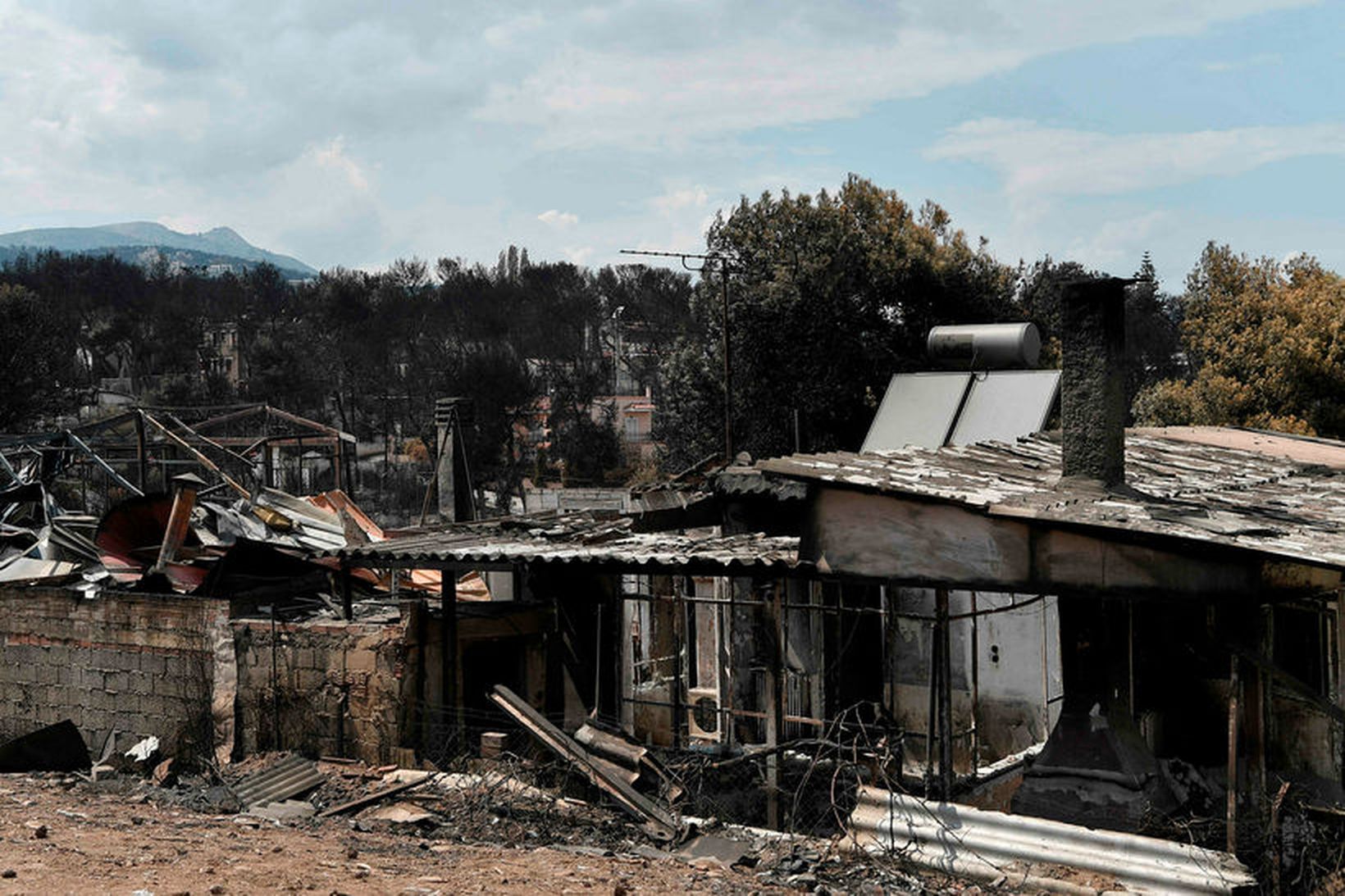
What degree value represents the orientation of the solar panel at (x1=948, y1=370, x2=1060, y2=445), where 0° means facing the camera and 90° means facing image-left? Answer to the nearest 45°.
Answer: approximately 45°

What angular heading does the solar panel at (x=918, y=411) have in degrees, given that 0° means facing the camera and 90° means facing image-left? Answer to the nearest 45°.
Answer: approximately 45°

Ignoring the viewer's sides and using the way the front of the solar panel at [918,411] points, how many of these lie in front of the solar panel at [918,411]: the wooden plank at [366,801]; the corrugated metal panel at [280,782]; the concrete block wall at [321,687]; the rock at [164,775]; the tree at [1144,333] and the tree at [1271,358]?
4

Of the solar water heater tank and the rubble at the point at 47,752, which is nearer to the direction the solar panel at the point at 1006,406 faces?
the rubble

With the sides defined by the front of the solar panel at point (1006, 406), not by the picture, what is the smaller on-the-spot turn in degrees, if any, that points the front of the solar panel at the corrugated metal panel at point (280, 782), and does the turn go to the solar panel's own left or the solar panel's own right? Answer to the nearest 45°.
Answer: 0° — it already faces it

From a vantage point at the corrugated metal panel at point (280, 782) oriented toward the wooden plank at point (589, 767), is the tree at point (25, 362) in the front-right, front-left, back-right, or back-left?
back-left

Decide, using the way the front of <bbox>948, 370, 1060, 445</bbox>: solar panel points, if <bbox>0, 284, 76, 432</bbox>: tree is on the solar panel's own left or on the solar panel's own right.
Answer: on the solar panel's own right

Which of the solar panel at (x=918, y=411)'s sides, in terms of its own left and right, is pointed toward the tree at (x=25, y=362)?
right
